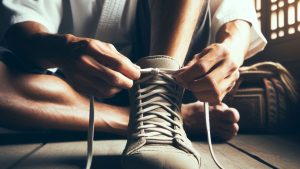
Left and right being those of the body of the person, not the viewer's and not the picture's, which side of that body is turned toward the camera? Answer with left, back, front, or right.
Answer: front

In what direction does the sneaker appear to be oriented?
toward the camera
